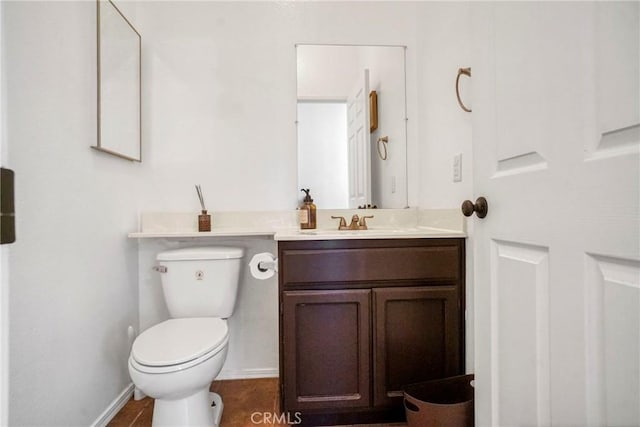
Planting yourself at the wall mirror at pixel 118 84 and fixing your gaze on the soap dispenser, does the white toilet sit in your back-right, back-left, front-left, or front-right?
front-right

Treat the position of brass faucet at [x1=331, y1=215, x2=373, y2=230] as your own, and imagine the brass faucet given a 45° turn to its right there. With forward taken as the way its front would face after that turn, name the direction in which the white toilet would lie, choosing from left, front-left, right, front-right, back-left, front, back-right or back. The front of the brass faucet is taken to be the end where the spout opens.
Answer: front

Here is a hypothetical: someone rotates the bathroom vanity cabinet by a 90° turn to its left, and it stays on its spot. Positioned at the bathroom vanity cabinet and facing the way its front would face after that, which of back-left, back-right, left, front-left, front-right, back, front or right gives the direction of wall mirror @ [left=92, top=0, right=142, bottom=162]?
back

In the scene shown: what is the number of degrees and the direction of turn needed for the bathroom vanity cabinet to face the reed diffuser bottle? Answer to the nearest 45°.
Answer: approximately 90° to its right

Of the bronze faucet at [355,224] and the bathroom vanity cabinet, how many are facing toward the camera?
2

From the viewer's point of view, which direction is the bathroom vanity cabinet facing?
toward the camera

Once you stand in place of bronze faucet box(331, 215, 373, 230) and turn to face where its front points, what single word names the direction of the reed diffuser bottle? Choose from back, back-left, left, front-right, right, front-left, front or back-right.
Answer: right

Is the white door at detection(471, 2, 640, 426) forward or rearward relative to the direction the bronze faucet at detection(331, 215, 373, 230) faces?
forward

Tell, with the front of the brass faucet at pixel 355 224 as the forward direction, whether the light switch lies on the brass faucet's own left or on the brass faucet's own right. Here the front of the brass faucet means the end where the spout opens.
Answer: on the brass faucet's own left

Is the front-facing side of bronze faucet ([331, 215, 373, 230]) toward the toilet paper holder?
no

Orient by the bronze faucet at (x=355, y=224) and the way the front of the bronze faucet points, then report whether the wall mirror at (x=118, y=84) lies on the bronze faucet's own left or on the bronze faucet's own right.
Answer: on the bronze faucet's own right

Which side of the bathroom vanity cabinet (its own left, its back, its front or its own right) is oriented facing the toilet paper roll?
right

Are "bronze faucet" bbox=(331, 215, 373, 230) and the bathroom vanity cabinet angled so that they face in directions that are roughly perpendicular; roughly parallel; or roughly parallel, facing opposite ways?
roughly parallel

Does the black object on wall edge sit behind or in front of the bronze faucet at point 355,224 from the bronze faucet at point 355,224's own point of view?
in front

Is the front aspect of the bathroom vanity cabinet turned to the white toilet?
no

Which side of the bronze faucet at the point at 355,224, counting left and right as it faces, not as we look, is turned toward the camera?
front
